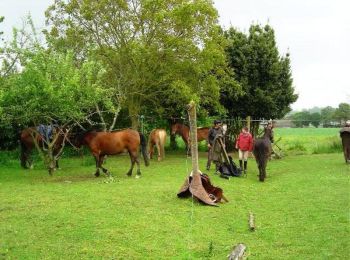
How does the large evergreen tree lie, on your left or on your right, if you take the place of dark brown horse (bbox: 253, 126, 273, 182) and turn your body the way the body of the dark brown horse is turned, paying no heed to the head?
on your left

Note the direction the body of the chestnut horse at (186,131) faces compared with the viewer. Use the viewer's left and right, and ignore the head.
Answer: facing to the left of the viewer

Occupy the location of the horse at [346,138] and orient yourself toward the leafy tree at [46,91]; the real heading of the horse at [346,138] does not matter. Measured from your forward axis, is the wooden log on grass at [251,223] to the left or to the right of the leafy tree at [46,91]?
left

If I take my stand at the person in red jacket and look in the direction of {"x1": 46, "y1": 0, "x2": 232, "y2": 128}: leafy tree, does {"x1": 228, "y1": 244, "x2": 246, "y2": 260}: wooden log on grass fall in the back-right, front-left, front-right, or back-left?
back-left

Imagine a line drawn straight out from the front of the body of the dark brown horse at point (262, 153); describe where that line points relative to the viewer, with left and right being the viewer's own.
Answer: facing away from the viewer and to the right of the viewer

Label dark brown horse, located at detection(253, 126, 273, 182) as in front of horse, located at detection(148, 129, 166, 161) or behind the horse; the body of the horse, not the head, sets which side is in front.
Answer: behind

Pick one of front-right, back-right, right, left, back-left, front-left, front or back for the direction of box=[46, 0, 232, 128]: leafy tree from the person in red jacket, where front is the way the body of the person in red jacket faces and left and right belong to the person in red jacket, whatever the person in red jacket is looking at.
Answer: back-right

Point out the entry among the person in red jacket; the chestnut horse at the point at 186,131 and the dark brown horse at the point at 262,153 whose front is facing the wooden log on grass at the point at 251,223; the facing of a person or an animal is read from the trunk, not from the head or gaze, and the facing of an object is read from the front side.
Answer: the person in red jacket

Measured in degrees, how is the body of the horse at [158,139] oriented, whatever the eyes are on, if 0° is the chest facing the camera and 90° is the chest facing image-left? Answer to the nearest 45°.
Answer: approximately 135°

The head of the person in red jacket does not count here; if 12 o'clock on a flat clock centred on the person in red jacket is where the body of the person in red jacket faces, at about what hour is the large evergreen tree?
The large evergreen tree is roughly at 6 o'clock from the person in red jacket.
